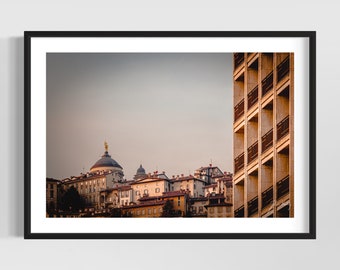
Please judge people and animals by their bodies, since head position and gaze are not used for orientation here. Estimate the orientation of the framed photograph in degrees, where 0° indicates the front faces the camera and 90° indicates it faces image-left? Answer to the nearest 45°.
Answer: approximately 0°
